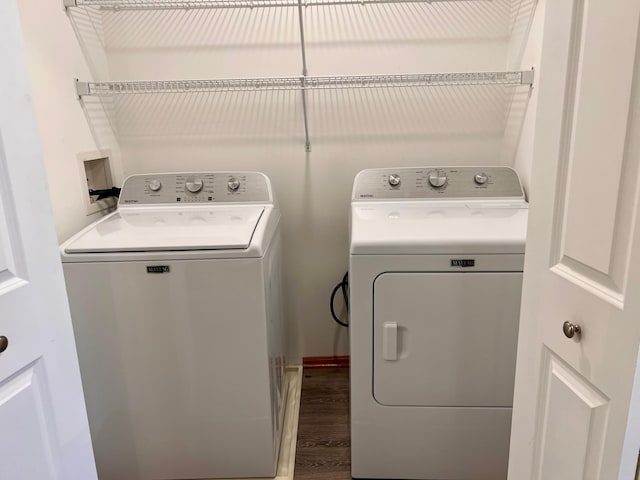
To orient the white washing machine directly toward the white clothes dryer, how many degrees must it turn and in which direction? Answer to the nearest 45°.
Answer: approximately 90° to its left

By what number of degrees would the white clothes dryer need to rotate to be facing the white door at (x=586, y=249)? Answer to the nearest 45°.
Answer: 0° — it already faces it

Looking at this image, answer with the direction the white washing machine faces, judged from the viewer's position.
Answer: facing the viewer

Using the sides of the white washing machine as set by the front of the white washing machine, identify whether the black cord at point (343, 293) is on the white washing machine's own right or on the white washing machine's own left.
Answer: on the white washing machine's own left

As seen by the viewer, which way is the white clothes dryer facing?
toward the camera

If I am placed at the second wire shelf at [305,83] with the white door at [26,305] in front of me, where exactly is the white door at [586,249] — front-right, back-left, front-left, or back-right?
front-left

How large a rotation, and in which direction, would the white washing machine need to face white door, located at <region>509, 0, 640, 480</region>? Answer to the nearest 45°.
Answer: approximately 45° to its left

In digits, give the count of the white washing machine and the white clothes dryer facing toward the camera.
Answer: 2

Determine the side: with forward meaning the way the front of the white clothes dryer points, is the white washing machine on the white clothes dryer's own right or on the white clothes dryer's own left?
on the white clothes dryer's own right
